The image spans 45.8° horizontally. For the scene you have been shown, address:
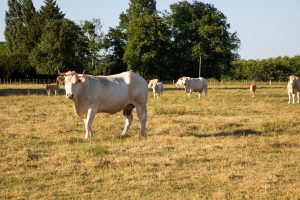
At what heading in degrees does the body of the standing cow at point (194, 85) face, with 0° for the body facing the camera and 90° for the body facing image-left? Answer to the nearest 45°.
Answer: approximately 90°
